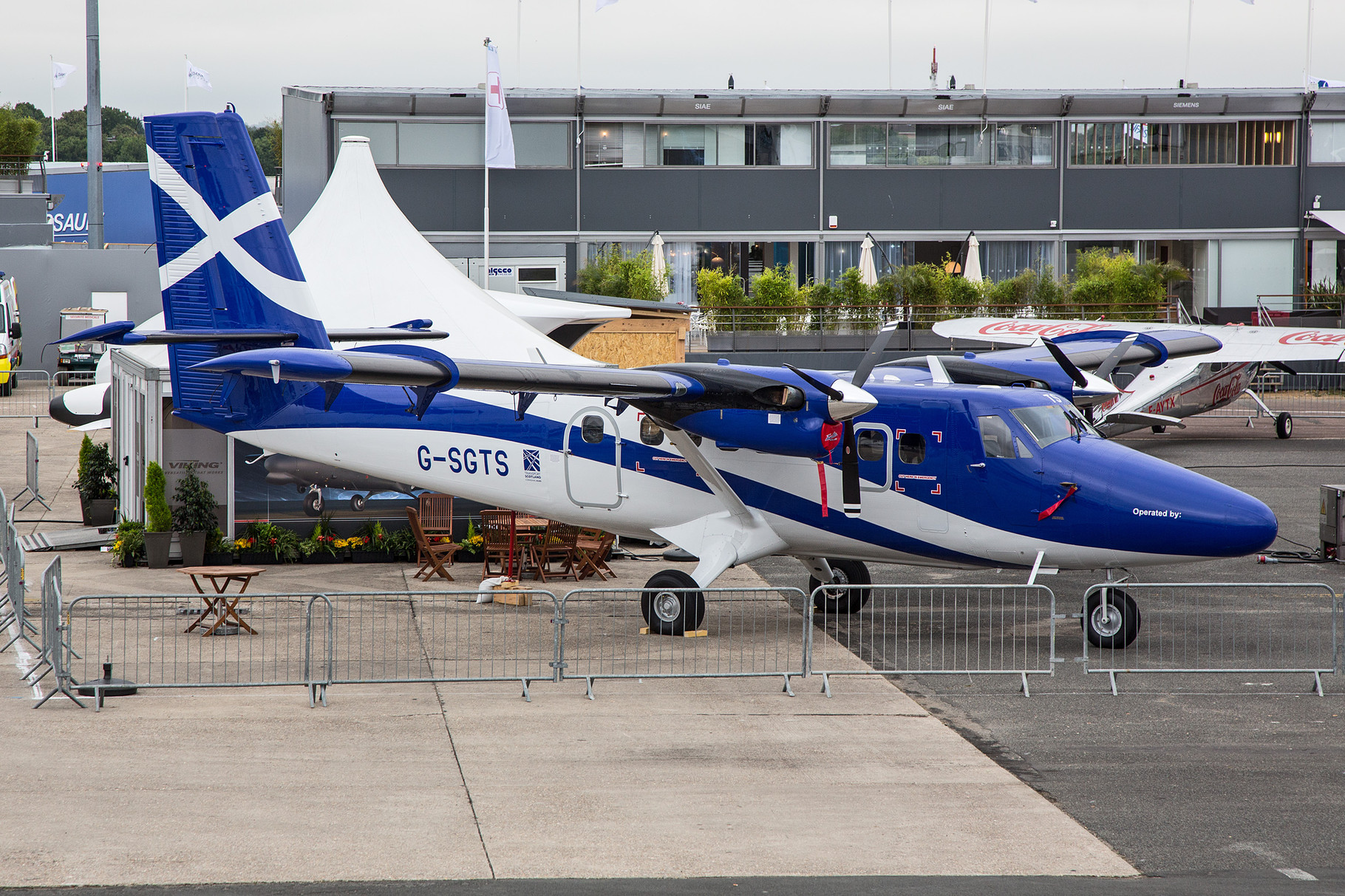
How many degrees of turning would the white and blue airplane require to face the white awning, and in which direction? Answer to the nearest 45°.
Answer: approximately 90° to its left

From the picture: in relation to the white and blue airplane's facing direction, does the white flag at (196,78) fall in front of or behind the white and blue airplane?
behind

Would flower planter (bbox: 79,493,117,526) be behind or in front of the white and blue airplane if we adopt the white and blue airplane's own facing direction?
behind

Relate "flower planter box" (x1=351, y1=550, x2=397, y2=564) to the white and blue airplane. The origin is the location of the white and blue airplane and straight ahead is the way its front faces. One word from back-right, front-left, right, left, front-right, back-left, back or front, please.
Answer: back

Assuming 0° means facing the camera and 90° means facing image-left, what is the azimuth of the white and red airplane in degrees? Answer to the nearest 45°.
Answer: approximately 225°

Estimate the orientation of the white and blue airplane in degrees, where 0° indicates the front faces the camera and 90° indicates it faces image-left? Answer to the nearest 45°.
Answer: approximately 315°
